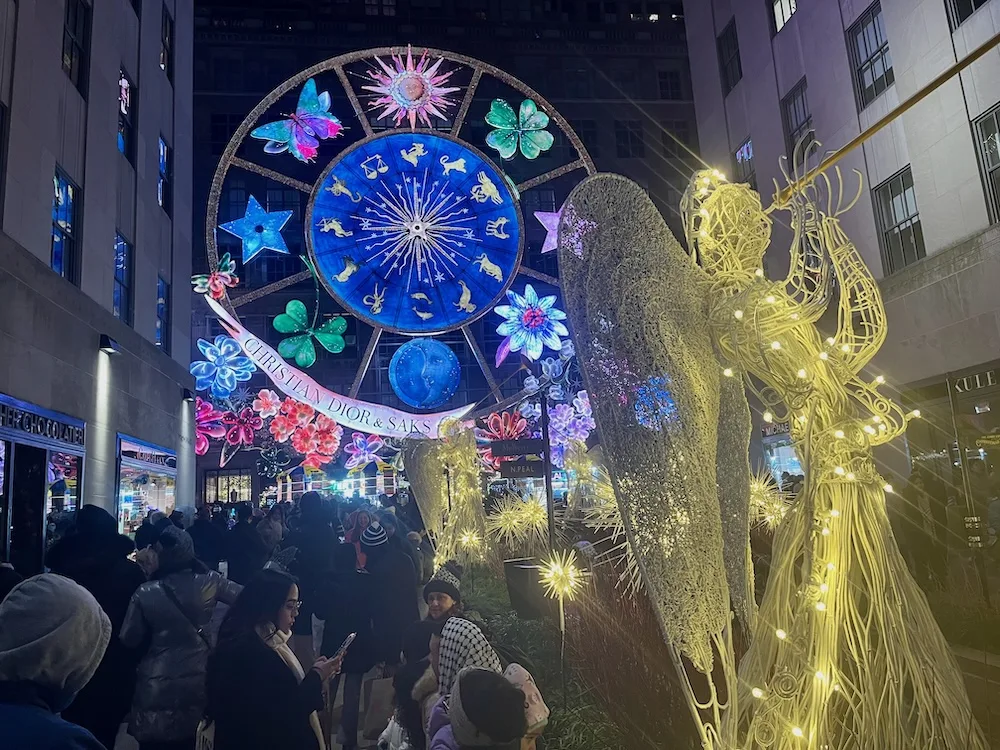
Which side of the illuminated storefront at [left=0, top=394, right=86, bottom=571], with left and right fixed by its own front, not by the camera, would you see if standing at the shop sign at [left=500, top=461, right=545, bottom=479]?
front

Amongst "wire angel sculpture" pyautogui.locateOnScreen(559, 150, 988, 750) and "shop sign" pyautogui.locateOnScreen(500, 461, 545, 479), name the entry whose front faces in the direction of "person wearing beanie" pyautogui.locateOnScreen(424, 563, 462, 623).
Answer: the shop sign

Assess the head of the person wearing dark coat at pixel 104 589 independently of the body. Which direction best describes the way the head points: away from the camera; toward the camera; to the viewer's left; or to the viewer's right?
away from the camera

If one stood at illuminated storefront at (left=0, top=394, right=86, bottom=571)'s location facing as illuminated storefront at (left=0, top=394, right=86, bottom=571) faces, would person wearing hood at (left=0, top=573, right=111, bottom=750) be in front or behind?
in front

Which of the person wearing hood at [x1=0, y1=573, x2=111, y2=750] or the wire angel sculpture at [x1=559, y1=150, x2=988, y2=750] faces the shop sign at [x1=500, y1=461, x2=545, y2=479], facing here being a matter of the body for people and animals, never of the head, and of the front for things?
the person wearing hood

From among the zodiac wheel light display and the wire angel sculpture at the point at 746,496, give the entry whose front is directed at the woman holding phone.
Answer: the zodiac wheel light display

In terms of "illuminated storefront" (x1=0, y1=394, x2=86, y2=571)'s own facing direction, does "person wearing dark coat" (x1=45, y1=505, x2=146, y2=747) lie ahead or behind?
ahead

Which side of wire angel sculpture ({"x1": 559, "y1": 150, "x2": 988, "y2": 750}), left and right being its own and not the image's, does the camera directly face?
right

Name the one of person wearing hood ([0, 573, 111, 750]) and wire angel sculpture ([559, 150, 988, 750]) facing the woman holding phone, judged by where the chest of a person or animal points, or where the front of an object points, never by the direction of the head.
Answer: the person wearing hood

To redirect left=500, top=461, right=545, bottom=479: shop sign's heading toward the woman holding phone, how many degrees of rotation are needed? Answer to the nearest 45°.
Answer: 0° — it already faces them

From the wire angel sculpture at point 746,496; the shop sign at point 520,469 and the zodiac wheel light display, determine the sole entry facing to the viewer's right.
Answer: the wire angel sculpture
